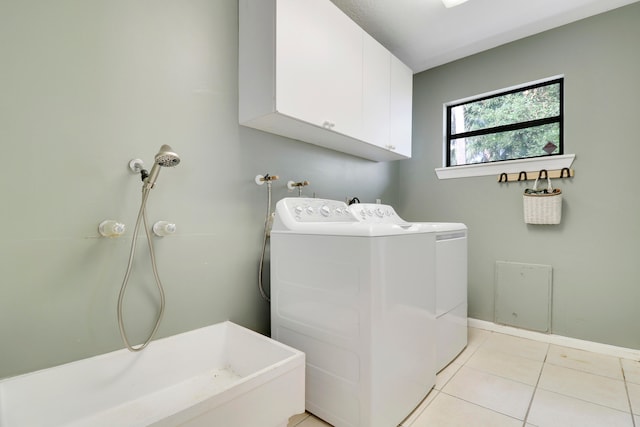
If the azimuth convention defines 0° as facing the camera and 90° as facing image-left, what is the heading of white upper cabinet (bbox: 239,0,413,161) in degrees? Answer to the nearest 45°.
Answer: approximately 315°

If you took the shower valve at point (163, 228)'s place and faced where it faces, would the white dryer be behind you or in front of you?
in front

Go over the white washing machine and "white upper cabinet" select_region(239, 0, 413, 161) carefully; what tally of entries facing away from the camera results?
0

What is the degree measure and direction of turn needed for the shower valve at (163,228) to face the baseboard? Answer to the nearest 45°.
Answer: approximately 45° to its left

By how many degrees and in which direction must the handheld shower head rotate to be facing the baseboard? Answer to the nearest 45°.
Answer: approximately 45° to its left

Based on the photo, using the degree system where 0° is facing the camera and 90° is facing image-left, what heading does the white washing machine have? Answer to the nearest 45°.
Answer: approximately 315°

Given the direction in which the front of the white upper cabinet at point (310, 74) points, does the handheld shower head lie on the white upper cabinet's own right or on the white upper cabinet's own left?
on the white upper cabinet's own right

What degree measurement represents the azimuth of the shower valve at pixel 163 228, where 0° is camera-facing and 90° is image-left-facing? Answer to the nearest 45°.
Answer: approximately 315°

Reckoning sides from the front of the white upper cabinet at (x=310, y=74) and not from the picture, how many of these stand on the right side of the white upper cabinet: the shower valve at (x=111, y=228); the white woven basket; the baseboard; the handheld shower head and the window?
2

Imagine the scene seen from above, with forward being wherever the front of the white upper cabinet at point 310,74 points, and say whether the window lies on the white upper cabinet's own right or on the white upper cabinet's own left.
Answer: on the white upper cabinet's own left
